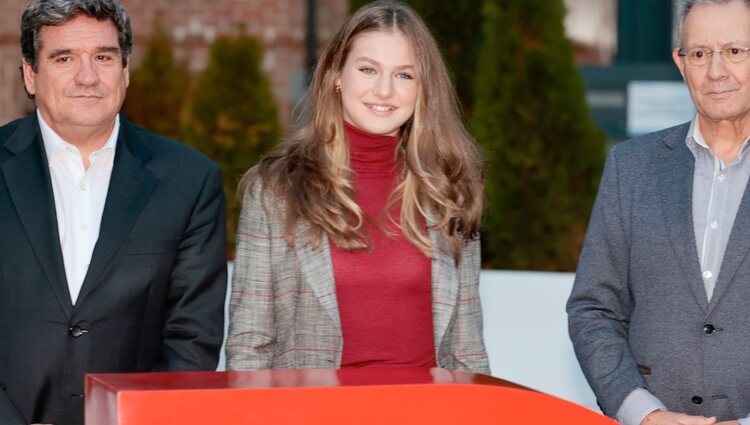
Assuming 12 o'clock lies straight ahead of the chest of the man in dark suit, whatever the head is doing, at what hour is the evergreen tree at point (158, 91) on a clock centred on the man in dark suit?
The evergreen tree is roughly at 6 o'clock from the man in dark suit.

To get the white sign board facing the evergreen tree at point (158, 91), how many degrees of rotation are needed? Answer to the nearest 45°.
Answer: approximately 90° to its right

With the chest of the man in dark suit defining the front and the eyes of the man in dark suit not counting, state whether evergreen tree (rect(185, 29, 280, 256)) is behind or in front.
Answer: behind

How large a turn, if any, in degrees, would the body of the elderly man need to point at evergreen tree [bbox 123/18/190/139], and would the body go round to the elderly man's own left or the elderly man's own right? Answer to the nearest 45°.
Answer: approximately 135° to the elderly man's own right

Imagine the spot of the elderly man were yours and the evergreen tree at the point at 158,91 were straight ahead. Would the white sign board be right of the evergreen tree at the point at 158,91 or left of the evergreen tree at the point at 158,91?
right

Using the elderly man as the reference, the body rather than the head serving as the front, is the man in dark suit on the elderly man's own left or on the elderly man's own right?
on the elderly man's own right

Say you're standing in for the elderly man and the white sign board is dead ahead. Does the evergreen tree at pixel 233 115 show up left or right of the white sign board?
left

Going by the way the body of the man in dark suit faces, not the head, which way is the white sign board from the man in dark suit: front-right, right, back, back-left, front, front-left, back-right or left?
back-left

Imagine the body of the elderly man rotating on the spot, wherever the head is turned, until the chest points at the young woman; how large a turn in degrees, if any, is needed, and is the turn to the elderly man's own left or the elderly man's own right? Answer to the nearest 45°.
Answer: approximately 90° to the elderly man's own right

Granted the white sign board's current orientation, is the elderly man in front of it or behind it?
in front

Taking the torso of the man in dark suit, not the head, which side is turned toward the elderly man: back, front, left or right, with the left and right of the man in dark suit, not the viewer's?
left
